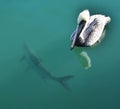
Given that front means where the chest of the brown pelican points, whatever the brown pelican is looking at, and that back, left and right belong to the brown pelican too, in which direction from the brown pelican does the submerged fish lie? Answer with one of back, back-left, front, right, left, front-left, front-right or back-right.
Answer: front

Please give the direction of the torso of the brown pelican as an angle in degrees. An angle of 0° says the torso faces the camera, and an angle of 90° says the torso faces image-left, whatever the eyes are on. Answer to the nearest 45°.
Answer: approximately 45°
